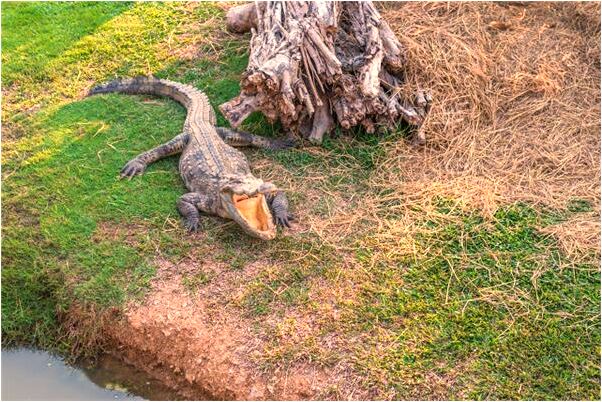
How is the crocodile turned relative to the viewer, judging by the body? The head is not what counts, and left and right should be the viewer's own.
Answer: facing the viewer and to the right of the viewer

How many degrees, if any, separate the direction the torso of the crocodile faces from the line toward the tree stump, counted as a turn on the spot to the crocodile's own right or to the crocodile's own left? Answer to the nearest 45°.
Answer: approximately 90° to the crocodile's own left
